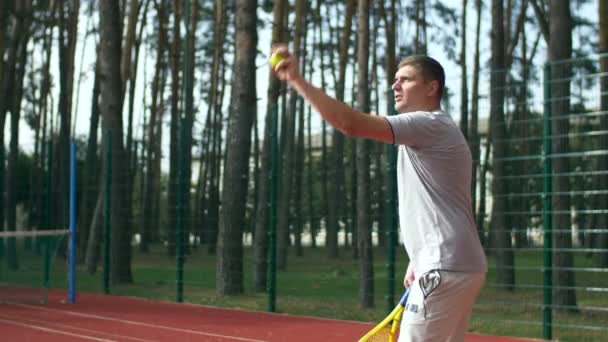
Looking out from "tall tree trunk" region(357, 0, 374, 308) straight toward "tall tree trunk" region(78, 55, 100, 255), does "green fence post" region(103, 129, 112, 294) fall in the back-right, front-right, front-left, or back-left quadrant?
front-left

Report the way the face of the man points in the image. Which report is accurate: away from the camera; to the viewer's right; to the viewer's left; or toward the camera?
to the viewer's left

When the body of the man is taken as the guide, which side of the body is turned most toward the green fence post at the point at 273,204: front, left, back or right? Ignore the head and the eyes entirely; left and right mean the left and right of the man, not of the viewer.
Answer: right

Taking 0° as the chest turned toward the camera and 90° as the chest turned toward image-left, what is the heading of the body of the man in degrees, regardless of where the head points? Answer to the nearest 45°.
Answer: approximately 90°

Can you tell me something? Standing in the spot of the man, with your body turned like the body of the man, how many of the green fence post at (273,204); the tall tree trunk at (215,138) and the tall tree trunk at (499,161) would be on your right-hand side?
3

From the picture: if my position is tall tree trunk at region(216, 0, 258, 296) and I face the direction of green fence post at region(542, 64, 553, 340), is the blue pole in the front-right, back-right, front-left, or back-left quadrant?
back-right

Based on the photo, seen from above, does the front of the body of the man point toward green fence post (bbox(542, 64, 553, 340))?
no

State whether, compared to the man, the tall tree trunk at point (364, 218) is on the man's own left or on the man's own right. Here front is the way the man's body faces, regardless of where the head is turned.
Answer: on the man's own right

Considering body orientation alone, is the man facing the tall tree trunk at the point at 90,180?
no

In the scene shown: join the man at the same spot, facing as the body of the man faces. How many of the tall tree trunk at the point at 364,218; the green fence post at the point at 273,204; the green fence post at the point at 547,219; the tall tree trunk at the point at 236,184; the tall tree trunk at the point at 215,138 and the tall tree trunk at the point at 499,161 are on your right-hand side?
6

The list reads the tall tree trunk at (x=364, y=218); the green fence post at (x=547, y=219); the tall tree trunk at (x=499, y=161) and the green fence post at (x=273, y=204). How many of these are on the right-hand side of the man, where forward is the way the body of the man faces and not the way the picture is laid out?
4

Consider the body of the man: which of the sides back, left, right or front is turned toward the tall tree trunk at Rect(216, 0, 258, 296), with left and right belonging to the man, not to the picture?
right
